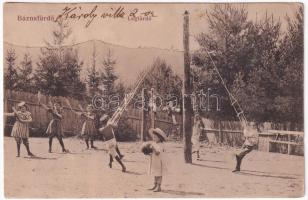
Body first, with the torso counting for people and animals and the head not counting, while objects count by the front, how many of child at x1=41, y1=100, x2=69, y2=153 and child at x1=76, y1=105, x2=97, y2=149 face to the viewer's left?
0

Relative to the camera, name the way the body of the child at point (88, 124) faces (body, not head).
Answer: toward the camera

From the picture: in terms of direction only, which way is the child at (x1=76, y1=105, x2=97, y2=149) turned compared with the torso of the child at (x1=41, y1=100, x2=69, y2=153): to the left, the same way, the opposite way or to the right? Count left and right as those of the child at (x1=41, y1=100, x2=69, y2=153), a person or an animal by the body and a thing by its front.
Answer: the same way

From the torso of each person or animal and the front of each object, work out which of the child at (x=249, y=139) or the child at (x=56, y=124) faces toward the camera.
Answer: the child at (x=56, y=124)

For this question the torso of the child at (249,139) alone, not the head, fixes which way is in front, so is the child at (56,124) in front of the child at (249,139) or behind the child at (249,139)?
in front

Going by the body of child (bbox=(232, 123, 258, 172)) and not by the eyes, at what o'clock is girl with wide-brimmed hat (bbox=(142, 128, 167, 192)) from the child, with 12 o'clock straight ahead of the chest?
The girl with wide-brimmed hat is roughly at 11 o'clock from the child.

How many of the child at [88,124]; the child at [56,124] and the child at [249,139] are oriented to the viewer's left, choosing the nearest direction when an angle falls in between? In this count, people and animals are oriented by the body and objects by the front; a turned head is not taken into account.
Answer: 1

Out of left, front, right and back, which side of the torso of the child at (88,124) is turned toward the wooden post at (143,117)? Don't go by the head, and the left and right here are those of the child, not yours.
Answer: left

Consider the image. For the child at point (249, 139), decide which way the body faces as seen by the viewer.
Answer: to the viewer's left

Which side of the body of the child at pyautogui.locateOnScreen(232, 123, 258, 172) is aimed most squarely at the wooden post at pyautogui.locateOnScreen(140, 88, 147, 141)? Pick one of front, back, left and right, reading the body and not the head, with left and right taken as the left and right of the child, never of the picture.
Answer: front

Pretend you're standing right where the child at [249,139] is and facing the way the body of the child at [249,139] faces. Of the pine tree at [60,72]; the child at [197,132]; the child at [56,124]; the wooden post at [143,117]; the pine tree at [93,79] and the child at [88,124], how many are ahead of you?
6
